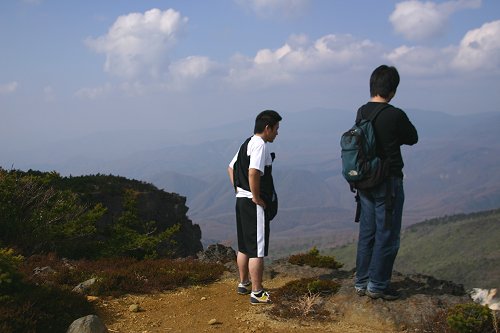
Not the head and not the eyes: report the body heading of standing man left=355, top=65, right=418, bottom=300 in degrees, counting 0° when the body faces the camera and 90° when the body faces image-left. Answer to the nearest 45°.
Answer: approximately 225°

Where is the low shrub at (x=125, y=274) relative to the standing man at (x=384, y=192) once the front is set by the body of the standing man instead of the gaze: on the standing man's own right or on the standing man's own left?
on the standing man's own left

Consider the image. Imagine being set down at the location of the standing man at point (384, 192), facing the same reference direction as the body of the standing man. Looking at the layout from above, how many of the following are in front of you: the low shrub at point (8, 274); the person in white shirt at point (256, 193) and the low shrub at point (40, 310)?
0

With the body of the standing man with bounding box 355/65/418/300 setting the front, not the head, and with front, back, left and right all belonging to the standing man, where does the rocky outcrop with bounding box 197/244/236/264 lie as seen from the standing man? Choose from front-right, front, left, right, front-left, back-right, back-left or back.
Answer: left

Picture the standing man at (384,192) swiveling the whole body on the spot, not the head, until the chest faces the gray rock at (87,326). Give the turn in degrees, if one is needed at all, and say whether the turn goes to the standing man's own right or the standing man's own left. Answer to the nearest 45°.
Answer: approximately 180°

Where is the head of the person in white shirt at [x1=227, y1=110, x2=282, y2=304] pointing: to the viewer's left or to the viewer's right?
to the viewer's right

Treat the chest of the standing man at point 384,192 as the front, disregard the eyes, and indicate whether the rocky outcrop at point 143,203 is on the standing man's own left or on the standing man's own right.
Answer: on the standing man's own left
